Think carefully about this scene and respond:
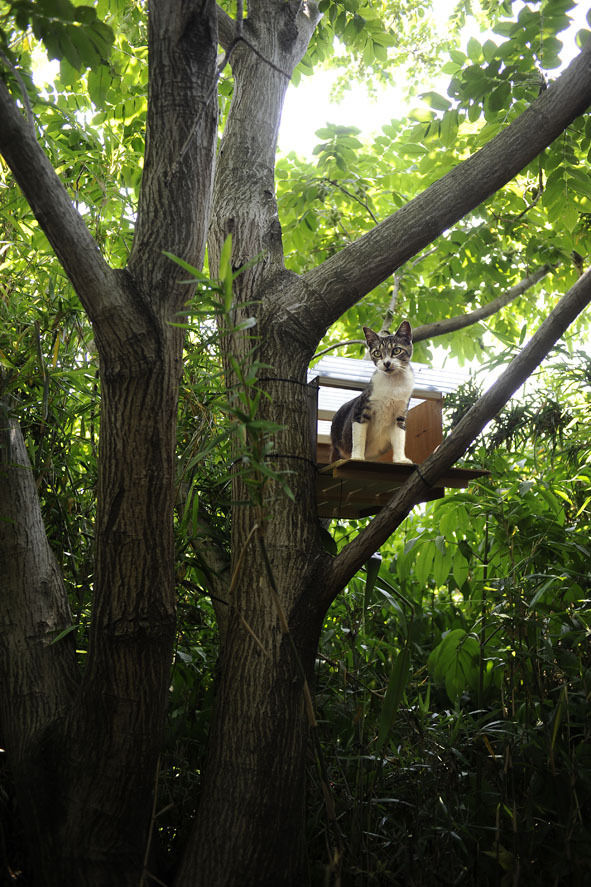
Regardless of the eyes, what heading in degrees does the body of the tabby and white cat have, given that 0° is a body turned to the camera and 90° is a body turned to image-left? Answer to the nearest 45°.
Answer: approximately 315°

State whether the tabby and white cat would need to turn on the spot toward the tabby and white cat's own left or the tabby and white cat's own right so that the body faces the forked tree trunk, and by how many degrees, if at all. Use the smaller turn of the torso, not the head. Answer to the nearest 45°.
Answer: approximately 90° to the tabby and white cat's own right

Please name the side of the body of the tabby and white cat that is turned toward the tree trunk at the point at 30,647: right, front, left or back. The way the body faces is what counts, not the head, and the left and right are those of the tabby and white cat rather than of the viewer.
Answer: right
